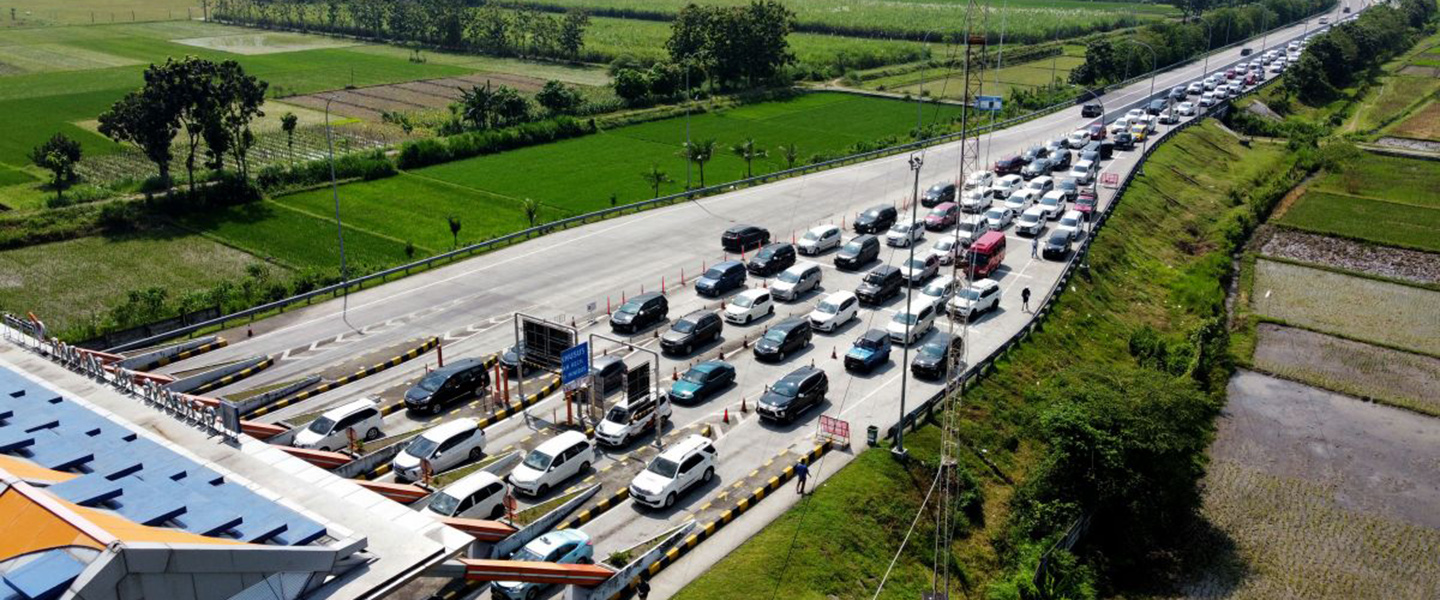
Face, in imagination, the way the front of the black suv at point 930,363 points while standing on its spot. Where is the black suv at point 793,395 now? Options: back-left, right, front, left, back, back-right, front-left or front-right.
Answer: front

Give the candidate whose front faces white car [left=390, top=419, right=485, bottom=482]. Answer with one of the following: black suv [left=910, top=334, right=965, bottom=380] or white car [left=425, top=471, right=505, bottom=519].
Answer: the black suv

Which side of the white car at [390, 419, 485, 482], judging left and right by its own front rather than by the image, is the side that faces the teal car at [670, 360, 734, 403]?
back

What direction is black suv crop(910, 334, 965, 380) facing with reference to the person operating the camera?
facing the viewer and to the left of the viewer

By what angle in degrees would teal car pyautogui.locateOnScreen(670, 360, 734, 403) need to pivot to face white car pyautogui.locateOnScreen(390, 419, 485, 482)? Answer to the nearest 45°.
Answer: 0° — it already faces it

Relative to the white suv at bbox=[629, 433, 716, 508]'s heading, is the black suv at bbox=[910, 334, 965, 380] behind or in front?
behind

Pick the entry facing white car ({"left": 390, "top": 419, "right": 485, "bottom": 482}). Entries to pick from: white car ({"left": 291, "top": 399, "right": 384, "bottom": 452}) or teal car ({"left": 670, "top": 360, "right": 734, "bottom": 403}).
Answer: the teal car

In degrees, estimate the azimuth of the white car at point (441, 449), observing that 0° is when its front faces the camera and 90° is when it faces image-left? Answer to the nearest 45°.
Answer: approximately 45°

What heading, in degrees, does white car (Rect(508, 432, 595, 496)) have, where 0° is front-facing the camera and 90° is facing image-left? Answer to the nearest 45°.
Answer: approximately 45°

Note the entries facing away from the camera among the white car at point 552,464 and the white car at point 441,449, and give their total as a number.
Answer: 0
